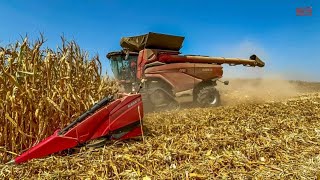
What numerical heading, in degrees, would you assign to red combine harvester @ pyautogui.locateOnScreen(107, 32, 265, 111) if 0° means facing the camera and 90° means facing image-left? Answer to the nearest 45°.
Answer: approximately 45°
